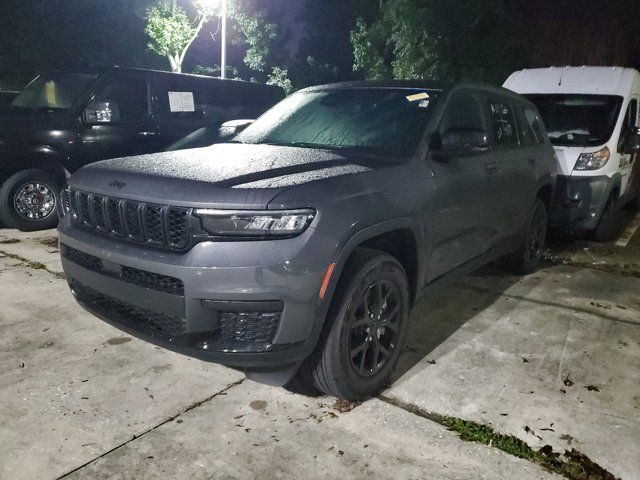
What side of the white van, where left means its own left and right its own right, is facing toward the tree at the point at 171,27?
right

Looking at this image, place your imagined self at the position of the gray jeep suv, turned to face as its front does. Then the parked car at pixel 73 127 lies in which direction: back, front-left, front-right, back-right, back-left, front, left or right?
right

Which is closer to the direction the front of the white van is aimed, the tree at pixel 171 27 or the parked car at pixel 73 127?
the parked car

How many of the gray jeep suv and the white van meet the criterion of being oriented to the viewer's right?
0

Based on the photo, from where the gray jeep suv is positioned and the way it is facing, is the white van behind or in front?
behind

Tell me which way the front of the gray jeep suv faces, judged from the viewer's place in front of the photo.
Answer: facing the viewer and to the left of the viewer

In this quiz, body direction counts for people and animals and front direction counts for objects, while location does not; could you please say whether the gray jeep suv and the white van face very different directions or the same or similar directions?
same or similar directions

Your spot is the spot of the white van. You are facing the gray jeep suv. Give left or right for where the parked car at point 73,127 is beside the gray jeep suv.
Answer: right

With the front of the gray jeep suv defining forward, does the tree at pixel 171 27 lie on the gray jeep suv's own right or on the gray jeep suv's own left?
on the gray jeep suv's own right

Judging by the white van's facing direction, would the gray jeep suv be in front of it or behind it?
in front
